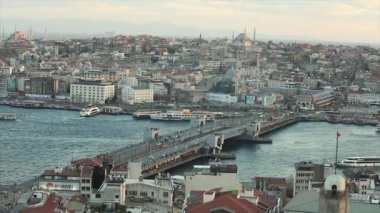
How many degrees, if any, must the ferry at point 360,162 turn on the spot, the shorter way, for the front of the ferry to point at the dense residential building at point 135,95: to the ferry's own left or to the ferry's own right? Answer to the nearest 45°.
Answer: approximately 45° to the ferry's own right

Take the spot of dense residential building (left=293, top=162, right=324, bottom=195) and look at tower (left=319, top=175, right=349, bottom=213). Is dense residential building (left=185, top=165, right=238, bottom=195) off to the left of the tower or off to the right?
right

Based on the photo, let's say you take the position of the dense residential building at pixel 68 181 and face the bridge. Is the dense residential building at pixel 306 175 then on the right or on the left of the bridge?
right

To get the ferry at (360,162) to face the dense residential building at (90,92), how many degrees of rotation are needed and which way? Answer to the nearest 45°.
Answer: approximately 45° to its right

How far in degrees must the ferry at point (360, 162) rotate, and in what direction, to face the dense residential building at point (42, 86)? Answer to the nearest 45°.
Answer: approximately 45° to its right

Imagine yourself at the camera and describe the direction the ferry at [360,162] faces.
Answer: facing to the left of the viewer

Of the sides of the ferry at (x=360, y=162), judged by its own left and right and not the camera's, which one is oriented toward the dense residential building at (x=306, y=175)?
left

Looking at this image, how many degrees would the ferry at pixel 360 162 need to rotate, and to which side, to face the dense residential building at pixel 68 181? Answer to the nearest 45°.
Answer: approximately 45° to its left

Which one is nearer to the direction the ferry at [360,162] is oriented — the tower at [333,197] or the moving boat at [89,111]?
the moving boat

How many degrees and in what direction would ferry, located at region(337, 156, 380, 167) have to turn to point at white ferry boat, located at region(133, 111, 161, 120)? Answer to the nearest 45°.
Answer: approximately 45° to its right
